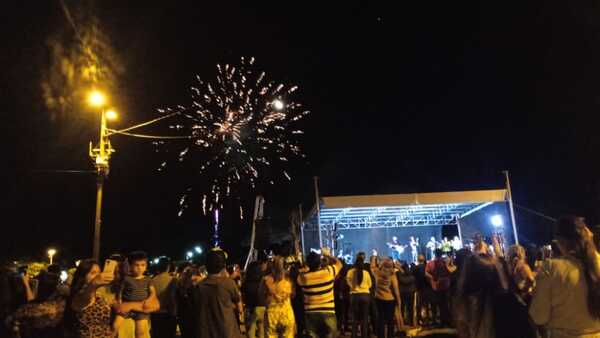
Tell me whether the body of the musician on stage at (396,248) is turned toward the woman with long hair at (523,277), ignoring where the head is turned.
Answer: yes

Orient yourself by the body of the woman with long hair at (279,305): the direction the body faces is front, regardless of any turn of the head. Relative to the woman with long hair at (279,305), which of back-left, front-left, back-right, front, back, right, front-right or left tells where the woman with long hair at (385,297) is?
front-right

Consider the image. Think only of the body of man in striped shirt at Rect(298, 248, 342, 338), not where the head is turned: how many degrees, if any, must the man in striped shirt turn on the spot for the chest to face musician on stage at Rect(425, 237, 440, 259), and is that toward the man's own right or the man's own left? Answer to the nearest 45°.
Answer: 0° — they already face them

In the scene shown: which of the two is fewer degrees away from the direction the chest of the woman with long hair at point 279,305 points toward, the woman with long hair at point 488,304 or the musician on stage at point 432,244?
the musician on stage

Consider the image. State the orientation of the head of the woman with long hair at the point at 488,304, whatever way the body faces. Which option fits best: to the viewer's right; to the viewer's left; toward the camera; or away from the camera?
away from the camera

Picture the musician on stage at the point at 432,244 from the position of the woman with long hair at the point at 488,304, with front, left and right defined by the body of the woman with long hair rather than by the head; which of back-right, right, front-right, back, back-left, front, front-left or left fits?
front

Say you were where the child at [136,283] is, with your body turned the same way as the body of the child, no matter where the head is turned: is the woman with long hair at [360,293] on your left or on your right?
on your left

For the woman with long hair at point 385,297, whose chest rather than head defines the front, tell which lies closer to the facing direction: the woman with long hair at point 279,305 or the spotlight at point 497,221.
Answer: the spotlight

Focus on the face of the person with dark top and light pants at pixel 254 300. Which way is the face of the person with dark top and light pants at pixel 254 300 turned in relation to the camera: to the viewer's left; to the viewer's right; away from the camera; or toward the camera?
away from the camera

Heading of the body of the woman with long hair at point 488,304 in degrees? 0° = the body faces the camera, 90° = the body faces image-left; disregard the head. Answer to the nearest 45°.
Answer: approximately 180°

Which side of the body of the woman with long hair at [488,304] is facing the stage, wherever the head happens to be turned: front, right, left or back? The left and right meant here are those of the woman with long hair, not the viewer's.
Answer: front

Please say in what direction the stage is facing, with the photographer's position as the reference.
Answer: facing the viewer

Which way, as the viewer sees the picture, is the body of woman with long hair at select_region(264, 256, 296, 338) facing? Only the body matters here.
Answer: away from the camera
